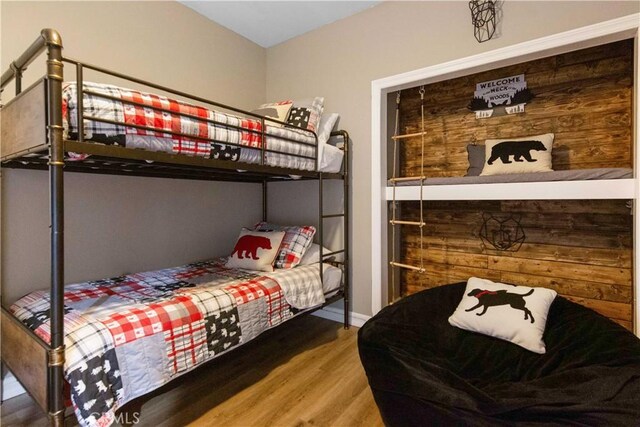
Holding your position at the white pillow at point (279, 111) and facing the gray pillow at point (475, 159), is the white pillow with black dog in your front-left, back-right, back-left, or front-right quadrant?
front-right

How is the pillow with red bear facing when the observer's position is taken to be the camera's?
facing the viewer

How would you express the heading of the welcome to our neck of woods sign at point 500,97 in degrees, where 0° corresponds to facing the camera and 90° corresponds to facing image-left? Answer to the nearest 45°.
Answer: approximately 0°

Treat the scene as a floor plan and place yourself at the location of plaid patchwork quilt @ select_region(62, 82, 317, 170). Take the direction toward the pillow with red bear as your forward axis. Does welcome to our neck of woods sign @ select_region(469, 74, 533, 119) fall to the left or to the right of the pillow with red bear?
right

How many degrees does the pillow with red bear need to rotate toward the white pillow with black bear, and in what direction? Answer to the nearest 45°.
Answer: approximately 90° to its left

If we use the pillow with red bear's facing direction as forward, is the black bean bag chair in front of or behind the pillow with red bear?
in front

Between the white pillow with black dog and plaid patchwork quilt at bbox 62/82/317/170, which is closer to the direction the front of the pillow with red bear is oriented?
the plaid patchwork quilt

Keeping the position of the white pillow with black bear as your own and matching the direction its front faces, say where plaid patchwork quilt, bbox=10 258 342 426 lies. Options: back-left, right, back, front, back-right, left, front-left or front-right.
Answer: front-right

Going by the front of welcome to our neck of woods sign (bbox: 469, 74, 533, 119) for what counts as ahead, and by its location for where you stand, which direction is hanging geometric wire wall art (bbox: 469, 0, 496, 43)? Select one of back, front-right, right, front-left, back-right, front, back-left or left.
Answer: front

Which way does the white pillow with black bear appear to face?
toward the camera

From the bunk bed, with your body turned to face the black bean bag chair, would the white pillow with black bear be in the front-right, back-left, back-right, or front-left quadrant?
front-left

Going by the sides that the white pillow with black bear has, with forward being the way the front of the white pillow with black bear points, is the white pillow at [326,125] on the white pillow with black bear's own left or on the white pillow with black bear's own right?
on the white pillow with black bear's own right

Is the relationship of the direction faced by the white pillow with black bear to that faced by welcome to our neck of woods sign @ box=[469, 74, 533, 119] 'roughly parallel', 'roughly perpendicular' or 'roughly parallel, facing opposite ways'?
roughly parallel

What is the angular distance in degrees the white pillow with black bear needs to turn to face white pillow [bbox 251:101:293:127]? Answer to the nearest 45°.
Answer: approximately 90° to its right
